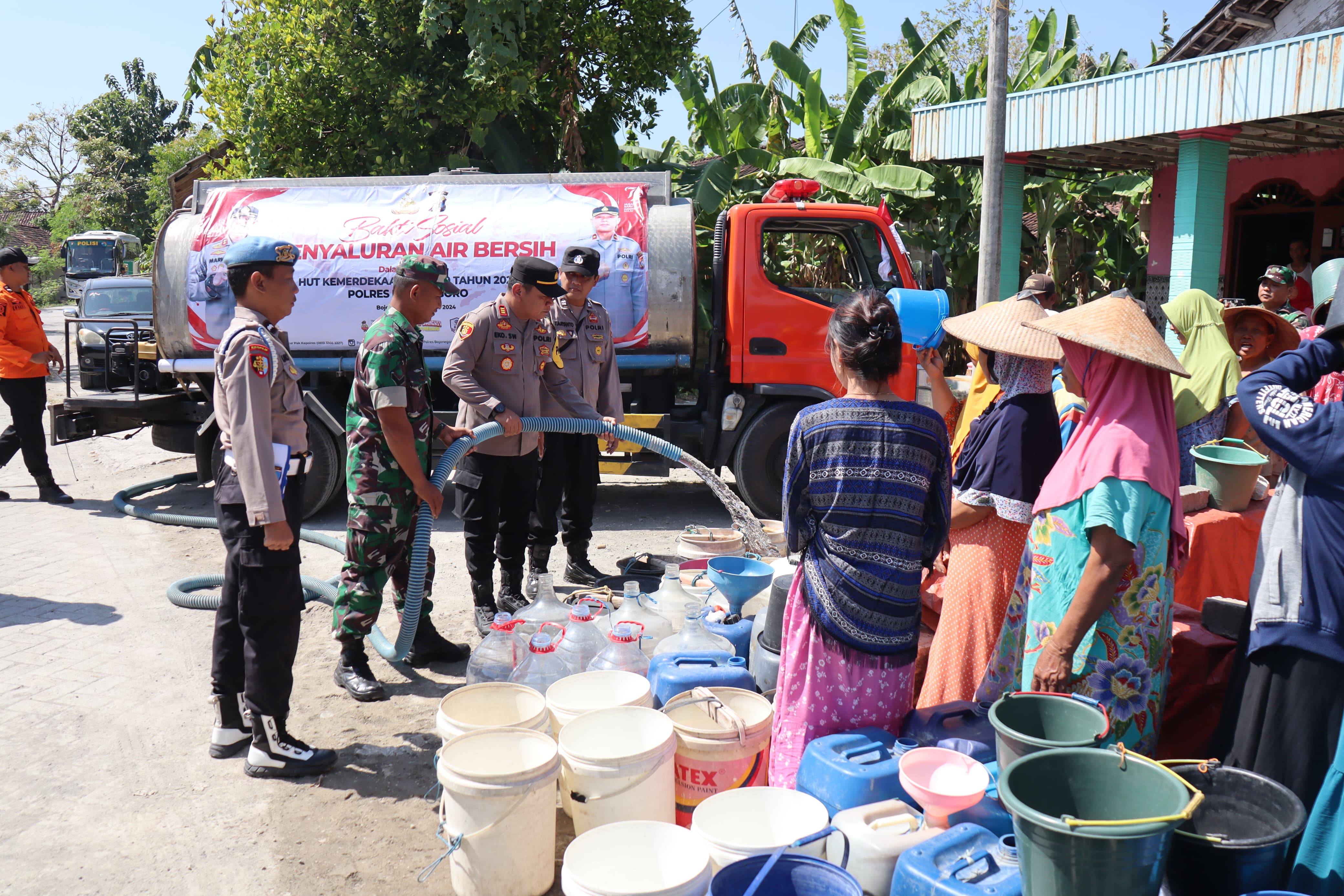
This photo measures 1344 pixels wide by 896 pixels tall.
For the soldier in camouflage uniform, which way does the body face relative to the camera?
to the viewer's right

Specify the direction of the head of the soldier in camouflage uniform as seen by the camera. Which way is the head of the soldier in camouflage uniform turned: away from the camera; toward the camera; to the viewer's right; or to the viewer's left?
to the viewer's right

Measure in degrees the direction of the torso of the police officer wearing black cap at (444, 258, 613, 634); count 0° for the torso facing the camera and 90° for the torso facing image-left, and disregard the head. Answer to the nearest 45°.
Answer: approximately 315°

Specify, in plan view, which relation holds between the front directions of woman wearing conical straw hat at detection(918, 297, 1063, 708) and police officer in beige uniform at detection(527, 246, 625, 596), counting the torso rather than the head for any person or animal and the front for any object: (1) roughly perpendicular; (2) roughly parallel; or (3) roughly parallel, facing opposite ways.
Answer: roughly perpendicular

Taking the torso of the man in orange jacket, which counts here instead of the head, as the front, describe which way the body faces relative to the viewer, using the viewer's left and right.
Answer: facing to the right of the viewer

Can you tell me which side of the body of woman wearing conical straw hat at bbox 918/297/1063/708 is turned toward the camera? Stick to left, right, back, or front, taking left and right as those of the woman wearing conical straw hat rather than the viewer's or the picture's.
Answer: left

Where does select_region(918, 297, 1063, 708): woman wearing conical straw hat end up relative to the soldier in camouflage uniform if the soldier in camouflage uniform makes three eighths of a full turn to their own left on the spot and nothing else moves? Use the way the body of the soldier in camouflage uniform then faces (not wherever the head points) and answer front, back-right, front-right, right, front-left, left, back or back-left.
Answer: back

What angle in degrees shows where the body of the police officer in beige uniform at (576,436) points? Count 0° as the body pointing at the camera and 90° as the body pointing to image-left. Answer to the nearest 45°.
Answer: approximately 0°

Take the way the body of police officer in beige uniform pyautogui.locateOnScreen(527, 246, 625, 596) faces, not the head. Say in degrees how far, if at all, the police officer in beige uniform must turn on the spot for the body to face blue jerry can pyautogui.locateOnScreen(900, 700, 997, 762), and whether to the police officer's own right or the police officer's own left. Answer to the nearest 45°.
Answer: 0° — they already face it

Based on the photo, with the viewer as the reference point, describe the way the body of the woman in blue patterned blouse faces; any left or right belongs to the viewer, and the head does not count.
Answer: facing away from the viewer

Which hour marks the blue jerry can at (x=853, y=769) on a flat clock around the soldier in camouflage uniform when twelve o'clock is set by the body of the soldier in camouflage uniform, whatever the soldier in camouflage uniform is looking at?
The blue jerry can is roughly at 2 o'clock from the soldier in camouflage uniform.

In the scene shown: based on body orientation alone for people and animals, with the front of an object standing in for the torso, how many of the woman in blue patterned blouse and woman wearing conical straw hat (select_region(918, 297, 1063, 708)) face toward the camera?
0

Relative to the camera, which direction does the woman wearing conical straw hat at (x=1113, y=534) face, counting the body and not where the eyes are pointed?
to the viewer's left

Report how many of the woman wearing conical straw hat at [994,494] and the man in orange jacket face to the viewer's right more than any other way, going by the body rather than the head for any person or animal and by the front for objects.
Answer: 1
